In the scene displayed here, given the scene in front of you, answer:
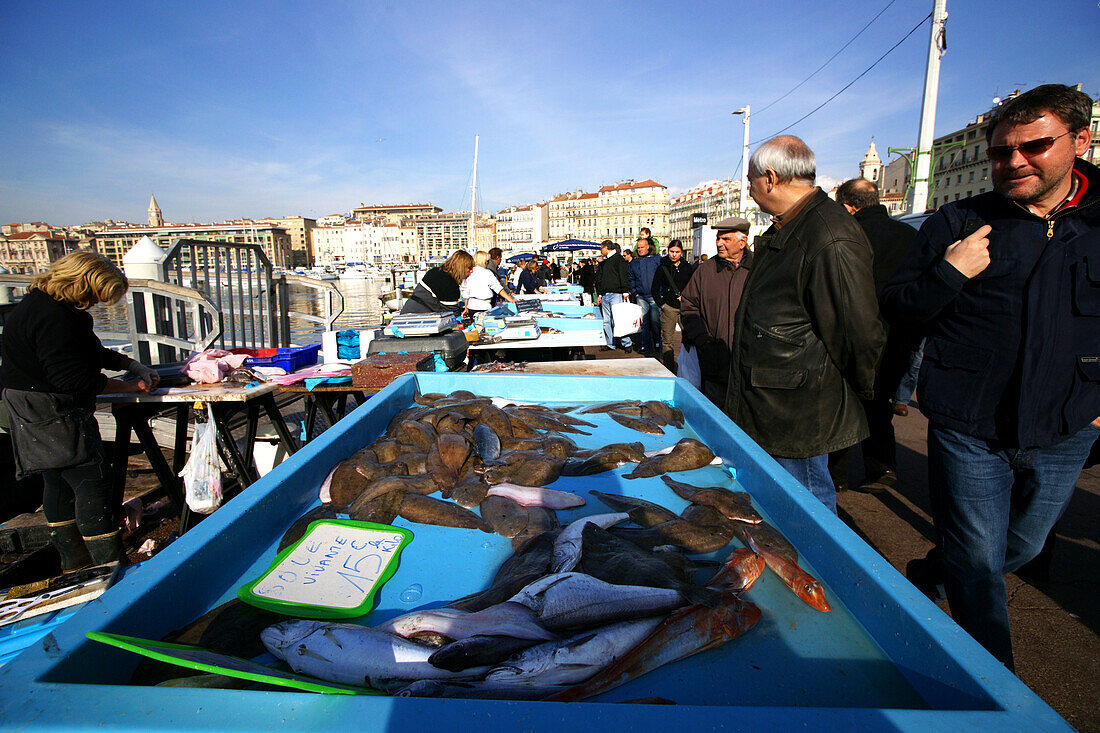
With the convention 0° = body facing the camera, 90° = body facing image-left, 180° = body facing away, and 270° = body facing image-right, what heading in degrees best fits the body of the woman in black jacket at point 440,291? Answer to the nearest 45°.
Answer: approximately 270°

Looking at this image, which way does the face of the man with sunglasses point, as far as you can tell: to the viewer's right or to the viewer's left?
to the viewer's left

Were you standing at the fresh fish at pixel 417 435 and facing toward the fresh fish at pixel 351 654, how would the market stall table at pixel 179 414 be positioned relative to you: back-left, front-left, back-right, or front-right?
back-right

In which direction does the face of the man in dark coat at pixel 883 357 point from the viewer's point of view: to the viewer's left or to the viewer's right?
to the viewer's left

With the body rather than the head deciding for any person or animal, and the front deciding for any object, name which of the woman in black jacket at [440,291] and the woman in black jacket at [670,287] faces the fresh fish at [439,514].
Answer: the woman in black jacket at [670,287]

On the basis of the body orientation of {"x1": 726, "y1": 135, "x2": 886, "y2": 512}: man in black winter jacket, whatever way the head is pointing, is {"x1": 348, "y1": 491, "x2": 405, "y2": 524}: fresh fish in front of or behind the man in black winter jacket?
in front

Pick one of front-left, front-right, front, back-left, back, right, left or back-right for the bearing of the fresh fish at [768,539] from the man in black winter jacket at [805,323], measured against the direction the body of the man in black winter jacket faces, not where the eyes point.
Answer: left

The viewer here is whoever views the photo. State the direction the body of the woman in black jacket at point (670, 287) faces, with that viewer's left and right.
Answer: facing the viewer

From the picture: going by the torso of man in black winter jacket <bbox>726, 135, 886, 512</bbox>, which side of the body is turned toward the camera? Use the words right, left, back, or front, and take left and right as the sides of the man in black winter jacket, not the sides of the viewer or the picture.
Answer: left

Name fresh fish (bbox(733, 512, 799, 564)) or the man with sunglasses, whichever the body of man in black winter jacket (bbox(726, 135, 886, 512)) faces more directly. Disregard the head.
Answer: the fresh fish

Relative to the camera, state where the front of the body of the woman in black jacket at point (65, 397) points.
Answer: to the viewer's right

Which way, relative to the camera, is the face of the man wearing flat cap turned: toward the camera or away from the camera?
toward the camera

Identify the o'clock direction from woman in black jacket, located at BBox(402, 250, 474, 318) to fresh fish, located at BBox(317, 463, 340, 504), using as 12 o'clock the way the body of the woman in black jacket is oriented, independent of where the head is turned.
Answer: The fresh fish is roughly at 3 o'clock from the woman in black jacket.

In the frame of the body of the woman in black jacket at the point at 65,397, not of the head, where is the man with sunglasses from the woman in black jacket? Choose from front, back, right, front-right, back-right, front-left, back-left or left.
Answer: front-right

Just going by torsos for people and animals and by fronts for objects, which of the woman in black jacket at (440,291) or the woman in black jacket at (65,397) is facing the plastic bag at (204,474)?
the woman in black jacket at (65,397)

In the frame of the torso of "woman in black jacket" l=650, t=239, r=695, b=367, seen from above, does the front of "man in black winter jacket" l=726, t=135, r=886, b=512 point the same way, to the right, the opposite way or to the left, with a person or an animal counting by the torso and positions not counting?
to the right

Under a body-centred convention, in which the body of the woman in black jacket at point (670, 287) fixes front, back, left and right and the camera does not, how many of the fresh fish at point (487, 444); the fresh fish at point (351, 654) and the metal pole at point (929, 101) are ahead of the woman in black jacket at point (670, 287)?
2
